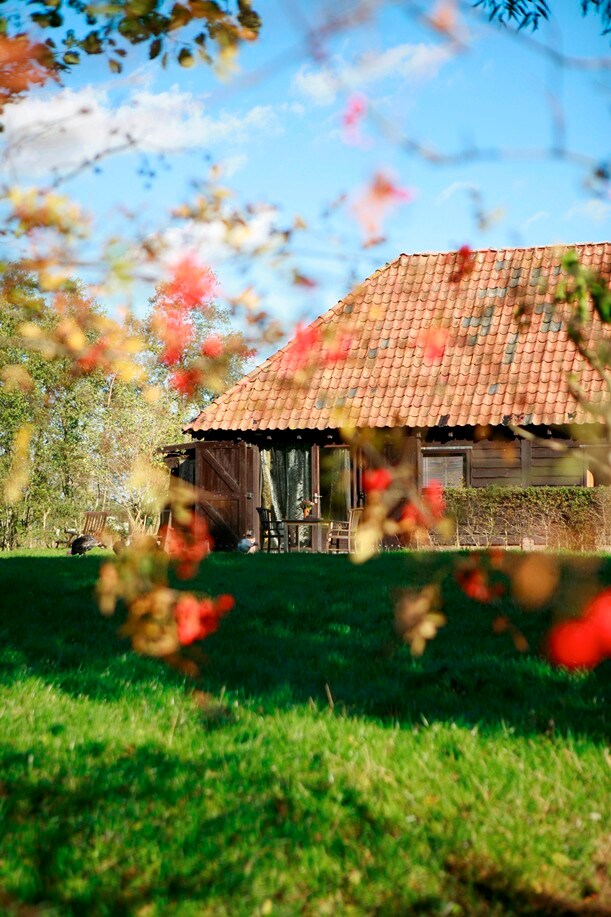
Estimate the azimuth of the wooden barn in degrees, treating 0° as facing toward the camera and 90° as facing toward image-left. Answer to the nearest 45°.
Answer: approximately 0°

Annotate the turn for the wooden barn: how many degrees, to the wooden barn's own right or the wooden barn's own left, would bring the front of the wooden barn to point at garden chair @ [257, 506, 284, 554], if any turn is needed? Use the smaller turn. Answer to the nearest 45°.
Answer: approximately 90° to the wooden barn's own right
